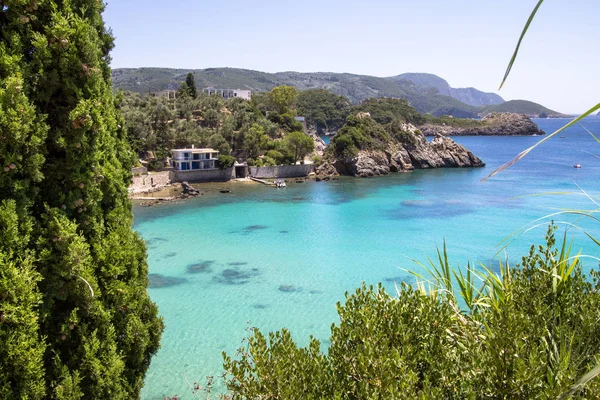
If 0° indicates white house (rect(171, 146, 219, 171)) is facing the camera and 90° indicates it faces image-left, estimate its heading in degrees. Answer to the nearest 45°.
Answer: approximately 0°

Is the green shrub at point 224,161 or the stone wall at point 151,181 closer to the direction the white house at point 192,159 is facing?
the stone wall

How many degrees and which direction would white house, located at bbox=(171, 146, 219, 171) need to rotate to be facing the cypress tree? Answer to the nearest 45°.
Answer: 0° — it already faces it

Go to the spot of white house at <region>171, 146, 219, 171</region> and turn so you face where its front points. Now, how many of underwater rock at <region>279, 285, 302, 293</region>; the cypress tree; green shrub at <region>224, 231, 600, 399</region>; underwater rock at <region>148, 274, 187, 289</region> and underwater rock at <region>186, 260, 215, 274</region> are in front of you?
5

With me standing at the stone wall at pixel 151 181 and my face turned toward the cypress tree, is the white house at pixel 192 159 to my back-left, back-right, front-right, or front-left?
back-left

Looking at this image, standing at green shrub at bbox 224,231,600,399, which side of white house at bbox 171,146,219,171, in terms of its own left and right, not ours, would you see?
front

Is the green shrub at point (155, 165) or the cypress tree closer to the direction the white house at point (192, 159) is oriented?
the cypress tree

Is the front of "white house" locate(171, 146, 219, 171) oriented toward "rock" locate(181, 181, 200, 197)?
yes

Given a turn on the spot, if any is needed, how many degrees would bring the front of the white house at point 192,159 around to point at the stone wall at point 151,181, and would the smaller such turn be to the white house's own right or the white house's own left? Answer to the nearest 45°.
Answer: approximately 45° to the white house's own right

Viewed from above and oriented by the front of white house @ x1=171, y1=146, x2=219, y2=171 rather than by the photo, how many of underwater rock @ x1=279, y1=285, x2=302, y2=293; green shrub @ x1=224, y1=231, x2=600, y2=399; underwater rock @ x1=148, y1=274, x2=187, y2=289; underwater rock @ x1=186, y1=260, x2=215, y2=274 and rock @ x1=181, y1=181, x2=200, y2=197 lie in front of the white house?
5

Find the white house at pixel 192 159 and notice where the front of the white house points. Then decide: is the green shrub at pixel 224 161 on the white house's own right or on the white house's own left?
on the white house's own left

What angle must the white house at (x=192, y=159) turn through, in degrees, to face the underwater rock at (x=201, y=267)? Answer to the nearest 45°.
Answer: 0° — it already faces it

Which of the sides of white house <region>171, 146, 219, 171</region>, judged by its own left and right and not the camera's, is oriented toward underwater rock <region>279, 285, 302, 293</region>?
front

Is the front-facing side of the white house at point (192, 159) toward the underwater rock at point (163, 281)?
yes
